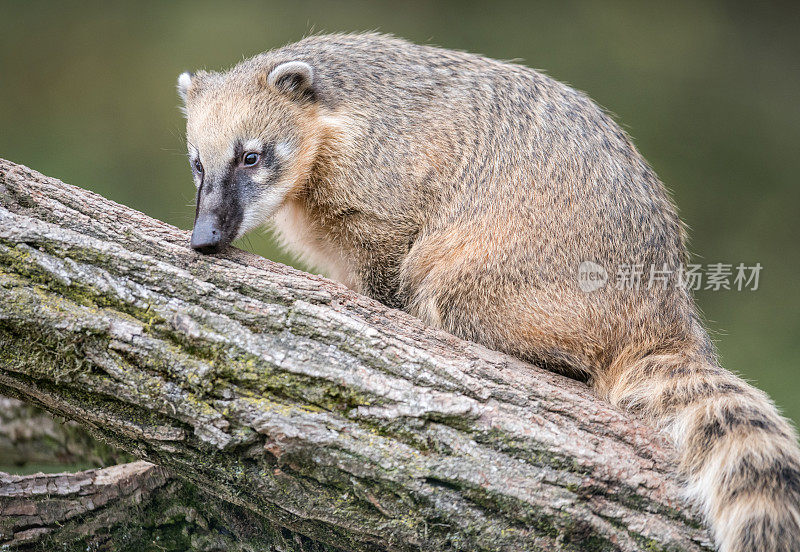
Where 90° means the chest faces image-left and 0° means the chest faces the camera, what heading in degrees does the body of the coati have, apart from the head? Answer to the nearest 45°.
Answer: approximately 90°
